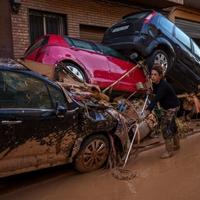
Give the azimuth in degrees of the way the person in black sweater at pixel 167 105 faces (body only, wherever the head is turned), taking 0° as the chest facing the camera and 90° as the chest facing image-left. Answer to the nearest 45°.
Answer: approximately 45°

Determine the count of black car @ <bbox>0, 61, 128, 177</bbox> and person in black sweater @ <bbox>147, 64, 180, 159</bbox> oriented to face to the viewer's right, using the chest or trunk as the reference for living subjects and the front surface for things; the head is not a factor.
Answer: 1

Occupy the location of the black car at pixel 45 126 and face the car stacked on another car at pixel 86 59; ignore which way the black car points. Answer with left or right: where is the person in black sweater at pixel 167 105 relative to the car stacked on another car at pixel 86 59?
right

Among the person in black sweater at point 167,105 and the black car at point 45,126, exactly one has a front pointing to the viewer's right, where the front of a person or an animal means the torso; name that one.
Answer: the black car

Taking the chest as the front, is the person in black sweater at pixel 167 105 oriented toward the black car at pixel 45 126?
yes

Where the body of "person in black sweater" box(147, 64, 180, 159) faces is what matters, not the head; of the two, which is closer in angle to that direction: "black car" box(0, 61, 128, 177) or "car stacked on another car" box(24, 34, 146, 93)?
the black car

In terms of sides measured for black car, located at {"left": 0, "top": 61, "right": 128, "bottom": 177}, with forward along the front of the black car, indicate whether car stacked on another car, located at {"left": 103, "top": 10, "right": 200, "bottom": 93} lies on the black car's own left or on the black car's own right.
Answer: on the black car's own left

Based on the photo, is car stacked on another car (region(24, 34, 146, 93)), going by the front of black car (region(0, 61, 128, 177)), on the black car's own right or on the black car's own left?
on the black car's own left

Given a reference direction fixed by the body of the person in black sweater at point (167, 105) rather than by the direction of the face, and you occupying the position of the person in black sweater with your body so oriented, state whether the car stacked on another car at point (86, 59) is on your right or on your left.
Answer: on your right

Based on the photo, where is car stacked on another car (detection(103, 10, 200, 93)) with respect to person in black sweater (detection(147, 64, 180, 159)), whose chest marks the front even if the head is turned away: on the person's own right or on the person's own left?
on the person's own right

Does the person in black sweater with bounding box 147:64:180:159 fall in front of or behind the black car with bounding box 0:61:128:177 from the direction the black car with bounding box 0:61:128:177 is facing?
in front

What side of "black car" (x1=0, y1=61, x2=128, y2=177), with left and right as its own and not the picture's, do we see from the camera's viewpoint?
right

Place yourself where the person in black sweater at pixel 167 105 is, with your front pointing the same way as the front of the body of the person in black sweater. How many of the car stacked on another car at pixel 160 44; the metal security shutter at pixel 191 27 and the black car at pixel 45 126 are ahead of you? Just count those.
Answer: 1

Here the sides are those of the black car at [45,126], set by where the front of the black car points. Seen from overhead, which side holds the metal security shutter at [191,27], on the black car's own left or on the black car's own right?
on the black car's own left
